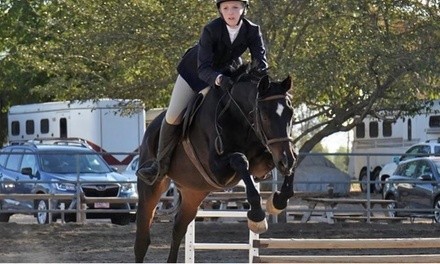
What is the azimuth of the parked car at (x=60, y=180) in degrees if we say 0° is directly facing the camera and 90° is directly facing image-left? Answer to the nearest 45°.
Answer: approximately 315°

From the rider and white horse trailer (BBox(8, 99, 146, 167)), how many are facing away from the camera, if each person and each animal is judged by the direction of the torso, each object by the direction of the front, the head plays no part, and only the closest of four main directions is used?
0

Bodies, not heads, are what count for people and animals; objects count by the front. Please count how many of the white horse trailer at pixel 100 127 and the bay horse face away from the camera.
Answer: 0

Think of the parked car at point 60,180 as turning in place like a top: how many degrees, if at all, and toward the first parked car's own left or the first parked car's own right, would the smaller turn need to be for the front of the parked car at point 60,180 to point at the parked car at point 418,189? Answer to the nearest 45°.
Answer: approximately 45° to the first parked car's own left
